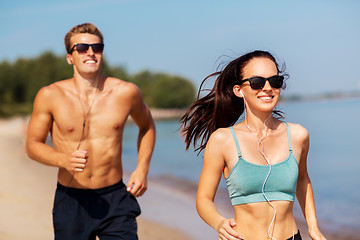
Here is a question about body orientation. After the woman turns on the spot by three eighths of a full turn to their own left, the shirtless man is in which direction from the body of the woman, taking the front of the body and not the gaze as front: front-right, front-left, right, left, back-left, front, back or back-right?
front-left

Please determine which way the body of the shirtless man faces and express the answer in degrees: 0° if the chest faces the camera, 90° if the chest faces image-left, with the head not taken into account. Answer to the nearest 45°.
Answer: approximately 0°

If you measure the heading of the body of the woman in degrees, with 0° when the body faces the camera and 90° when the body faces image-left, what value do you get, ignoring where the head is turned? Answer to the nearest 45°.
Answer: approximately 315°
